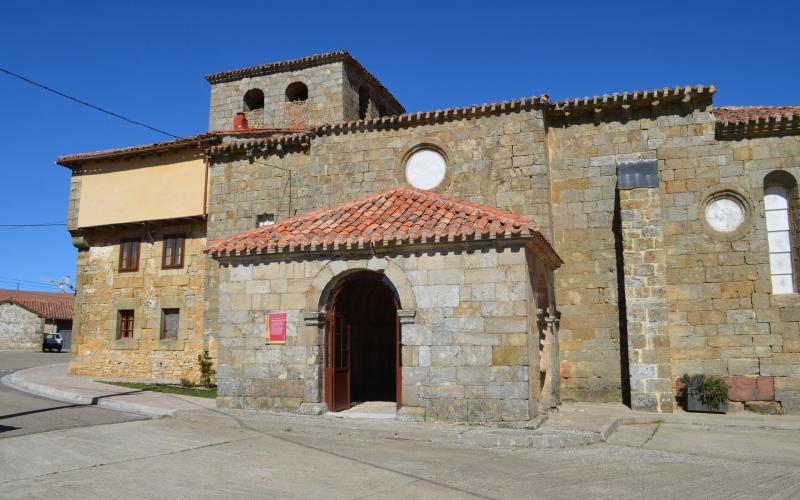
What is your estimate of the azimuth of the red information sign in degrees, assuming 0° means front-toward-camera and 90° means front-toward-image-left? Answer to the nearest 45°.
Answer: approximately 0°

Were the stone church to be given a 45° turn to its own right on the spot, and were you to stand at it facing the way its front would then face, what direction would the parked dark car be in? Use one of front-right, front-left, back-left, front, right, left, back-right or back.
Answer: right

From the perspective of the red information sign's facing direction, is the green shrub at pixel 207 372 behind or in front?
behind

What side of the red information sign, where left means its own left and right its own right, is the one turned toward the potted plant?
left

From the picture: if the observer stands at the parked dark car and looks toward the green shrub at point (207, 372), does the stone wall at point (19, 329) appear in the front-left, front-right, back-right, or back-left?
back-right

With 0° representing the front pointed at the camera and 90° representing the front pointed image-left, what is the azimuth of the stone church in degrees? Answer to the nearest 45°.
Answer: approximately 0°

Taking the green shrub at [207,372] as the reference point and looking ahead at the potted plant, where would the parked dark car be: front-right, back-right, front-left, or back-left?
back-left

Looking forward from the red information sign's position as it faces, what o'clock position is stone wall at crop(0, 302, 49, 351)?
The stone wall is roughly at 5 o'clock from the red information sign.

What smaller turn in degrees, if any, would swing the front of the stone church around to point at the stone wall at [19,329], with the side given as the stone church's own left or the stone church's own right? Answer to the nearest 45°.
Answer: approximately 135° to the stone church's own right
